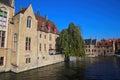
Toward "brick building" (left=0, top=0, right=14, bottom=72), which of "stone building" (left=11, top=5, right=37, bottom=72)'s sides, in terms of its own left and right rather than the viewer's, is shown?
right

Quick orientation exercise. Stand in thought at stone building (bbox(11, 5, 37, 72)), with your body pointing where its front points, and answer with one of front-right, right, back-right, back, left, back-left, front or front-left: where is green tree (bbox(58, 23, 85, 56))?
left

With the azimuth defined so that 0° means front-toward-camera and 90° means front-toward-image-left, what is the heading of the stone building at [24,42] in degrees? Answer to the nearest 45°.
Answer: approximately 315°

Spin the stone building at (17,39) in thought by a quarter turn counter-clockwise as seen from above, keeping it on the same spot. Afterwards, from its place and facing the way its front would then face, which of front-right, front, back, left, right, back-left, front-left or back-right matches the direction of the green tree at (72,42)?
front

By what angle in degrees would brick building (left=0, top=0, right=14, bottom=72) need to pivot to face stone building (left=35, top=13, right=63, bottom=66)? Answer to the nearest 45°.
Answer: approximately 90° to its left

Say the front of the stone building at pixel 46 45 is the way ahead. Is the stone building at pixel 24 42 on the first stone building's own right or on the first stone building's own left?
on the first stone building's own right
